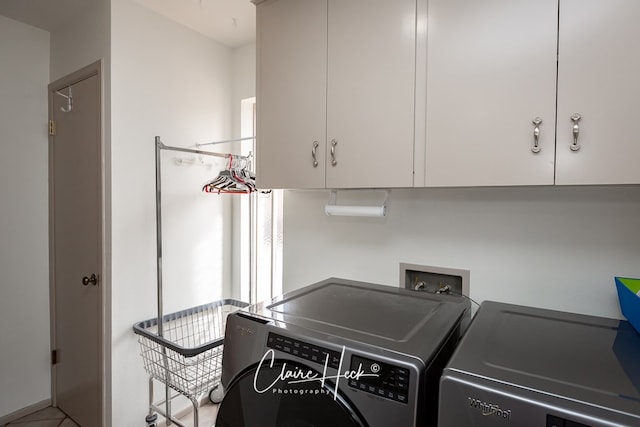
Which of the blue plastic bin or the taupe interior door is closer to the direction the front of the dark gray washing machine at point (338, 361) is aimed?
the taupe interior door

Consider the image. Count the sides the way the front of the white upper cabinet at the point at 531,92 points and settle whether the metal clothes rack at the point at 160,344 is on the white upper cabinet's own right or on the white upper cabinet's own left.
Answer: on the white upper cabinet's own right

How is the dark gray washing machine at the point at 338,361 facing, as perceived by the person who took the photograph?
facing the viewer and to the left of the viewer

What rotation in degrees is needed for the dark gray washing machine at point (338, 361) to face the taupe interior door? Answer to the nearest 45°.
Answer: approximately 90° to its right

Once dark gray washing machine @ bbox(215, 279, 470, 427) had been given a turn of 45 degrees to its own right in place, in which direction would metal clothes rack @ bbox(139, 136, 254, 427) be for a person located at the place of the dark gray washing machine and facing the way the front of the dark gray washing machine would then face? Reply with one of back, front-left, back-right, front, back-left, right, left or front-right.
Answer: front-right

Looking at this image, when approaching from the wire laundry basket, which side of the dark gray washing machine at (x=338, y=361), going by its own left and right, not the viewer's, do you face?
right

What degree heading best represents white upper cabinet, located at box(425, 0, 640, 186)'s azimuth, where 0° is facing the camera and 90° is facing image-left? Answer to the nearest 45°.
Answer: approximately 0°

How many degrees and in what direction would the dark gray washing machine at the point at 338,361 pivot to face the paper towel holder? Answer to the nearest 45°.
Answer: approximately 135° to its right

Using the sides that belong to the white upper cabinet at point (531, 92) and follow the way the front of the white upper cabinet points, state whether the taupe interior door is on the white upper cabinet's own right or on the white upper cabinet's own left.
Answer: on the white upper cabinet's own right

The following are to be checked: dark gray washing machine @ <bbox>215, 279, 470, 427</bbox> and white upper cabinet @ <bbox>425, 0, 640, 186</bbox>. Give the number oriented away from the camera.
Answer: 0
